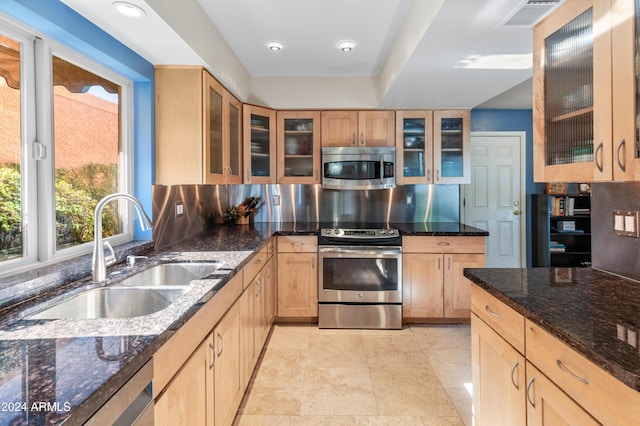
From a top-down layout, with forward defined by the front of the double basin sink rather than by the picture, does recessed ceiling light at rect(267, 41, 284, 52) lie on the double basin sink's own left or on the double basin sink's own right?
on the double basin sink's own left

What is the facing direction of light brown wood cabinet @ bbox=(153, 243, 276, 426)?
to the viewer's right

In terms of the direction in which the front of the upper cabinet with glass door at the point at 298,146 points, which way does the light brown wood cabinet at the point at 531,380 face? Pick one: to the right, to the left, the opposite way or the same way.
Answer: to the right

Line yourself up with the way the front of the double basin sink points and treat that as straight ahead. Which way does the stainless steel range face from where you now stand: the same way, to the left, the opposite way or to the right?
to the right

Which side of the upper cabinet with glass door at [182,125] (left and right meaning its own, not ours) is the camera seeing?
right

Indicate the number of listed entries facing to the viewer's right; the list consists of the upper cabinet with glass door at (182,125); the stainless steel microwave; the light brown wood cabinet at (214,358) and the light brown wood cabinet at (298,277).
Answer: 2

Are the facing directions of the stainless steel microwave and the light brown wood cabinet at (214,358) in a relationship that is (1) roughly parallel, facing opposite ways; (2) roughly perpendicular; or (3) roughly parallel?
roughly perpendicular

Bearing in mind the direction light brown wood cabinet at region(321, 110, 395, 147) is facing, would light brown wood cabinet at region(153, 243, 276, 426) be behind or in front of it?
in front

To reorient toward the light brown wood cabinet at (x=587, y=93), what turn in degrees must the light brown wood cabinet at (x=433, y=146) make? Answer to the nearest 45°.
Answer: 0° — it already faces it

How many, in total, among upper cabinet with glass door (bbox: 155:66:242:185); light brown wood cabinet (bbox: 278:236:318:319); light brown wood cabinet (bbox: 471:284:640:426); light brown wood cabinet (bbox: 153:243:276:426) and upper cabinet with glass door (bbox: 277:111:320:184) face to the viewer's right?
2

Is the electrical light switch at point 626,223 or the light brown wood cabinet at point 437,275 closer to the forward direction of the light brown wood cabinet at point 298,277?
the electrical light switch
